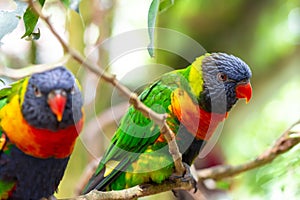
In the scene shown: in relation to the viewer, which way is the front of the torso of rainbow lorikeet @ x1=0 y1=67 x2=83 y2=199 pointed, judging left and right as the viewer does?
facing the viewer and to the right of the viewer

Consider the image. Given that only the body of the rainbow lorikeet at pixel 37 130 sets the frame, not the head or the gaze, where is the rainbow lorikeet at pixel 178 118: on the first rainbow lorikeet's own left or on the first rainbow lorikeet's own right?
on the first rainbow lorikeet's own left
